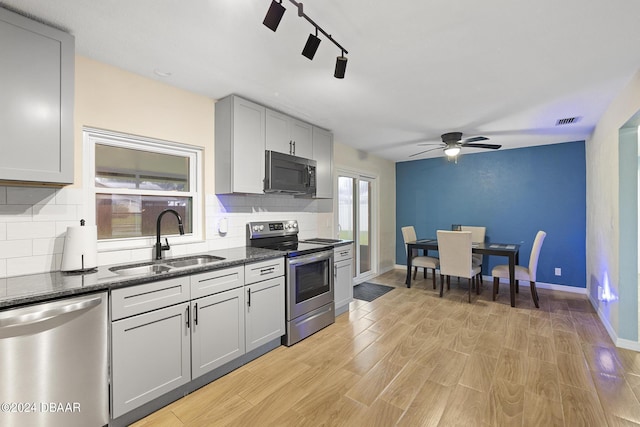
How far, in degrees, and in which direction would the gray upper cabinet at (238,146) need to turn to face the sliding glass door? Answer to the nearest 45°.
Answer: approximately 90° to its left

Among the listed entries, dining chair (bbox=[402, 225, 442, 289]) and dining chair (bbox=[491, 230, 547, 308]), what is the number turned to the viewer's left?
1

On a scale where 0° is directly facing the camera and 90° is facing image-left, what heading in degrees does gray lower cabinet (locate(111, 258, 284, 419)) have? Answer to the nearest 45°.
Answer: approximately 315°

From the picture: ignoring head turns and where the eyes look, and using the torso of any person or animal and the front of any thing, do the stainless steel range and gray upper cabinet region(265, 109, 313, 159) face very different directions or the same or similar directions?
same or similar directions

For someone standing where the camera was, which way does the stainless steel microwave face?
facing the viewer and to the right of the viewer

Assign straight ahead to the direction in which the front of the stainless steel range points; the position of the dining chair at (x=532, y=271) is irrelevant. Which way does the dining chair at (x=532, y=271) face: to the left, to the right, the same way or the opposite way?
the opposite way

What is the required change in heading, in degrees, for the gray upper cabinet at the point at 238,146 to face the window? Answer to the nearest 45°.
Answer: approximately 135° to its right

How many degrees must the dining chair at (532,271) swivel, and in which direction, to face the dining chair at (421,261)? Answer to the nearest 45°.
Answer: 0° — it already faces it

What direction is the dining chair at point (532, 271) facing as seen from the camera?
to the viewer's left

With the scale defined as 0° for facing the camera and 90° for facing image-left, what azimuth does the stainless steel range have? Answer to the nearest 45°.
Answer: approximately 315°

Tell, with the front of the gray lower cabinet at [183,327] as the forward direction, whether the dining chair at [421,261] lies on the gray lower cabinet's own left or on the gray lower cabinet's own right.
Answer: on the gray lower cabinet's own left

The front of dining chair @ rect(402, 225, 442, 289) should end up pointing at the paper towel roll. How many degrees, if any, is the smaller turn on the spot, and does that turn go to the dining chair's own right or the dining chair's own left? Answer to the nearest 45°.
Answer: approximately 90° to the dining chair's own right

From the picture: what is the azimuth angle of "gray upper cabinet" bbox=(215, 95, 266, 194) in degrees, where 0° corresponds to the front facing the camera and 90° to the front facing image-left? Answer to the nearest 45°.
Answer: approximately 315°

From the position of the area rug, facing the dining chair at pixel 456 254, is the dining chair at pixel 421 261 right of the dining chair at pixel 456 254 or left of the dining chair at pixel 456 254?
left

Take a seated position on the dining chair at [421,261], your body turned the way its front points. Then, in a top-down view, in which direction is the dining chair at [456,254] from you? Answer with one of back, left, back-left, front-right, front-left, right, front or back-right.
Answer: front

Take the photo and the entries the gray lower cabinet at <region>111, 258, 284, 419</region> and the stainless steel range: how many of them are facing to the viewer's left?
0

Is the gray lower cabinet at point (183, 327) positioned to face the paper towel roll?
no
